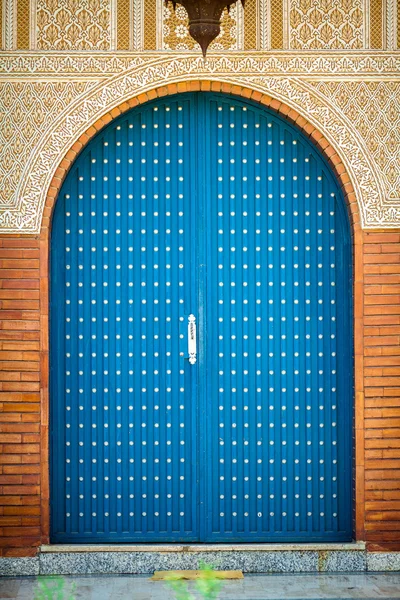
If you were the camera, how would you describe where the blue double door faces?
facing the viewer
